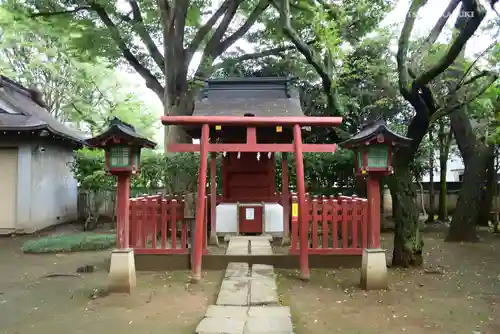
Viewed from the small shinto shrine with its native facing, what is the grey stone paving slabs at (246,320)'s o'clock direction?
The grey stone paving slabs is roughly at 12 o'clock from the small shinto shrine.

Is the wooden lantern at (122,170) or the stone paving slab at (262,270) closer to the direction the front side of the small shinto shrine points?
the stone paving slab

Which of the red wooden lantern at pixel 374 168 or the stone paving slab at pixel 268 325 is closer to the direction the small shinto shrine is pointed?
the stone paving slab

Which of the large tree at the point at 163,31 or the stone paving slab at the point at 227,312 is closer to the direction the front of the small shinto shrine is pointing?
the stone paving slab

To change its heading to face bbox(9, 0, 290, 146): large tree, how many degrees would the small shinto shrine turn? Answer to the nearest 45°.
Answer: approximately 135° to its right

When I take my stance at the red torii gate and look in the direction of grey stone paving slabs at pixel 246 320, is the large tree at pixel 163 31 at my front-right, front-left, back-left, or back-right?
back-right

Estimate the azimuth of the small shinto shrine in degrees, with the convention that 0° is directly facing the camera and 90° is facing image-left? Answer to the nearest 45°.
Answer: approximately 0°

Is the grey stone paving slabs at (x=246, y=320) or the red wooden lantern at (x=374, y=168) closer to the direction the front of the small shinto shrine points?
the grey stone paving slabs

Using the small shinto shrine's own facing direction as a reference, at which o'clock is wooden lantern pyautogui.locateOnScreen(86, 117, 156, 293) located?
The wooden lantern is roughly at 2 o'clock from the small shinto shrine.

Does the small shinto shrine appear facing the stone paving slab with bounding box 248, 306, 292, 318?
yes
